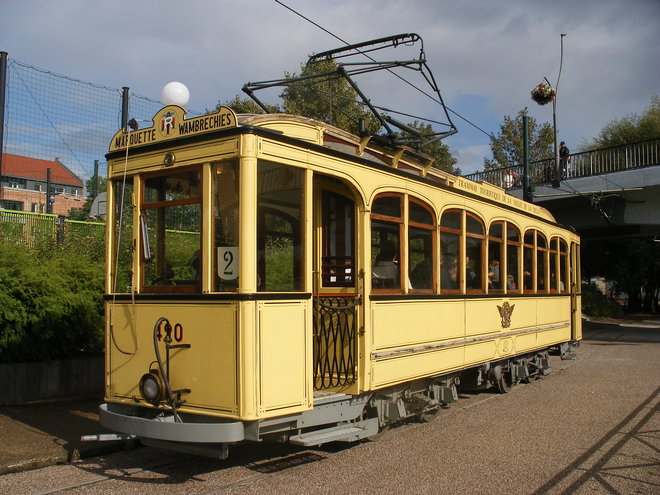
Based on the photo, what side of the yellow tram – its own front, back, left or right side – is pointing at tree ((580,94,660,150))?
back

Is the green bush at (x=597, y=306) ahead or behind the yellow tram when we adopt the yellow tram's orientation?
behind

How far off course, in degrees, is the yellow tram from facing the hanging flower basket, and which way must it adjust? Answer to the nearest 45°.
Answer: approximately 180°

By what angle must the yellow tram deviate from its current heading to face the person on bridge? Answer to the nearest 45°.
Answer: approximately 180°

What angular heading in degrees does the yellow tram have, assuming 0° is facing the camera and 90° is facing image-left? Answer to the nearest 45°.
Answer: approximately 45°

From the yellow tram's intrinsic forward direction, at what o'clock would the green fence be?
The green fence is roughly at 3 o'clock from the yellow tram.

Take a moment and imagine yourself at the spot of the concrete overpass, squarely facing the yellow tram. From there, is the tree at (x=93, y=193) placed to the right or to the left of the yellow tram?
right

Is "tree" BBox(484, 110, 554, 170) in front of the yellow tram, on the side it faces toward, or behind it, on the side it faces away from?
behind

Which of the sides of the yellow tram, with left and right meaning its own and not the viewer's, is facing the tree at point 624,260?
back

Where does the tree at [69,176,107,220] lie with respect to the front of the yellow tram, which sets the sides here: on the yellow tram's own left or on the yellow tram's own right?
on the yellow tram's own right
